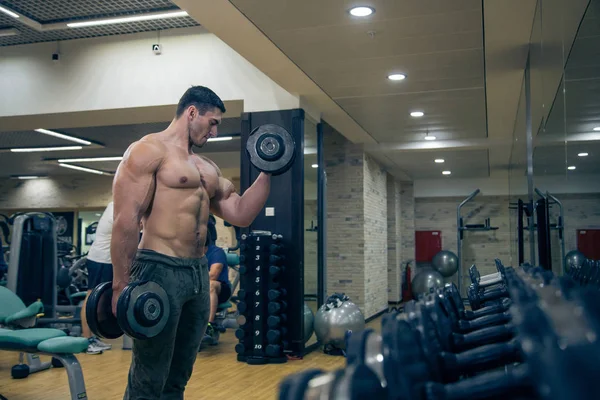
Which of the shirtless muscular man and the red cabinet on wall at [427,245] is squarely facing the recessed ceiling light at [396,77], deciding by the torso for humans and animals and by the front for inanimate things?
the red cabinet on wall

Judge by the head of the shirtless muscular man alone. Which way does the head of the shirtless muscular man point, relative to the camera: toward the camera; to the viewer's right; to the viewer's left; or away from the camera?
to the viewer's right

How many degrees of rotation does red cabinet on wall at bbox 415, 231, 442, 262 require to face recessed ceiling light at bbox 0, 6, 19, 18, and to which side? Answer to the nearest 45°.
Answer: approximately 45° to its right

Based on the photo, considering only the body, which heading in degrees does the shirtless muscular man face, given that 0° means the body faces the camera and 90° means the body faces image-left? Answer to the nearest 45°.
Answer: approximately 315°

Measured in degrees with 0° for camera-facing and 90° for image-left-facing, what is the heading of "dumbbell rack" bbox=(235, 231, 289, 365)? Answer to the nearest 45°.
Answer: approximately 0°

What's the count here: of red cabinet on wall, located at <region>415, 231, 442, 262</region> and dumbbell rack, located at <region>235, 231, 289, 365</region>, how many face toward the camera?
2

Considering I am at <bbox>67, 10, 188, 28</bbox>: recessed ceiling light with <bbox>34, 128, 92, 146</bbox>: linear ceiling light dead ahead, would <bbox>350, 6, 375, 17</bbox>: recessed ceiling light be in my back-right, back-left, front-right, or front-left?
back-right

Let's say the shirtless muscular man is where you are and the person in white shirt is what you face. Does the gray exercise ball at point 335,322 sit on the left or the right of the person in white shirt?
right

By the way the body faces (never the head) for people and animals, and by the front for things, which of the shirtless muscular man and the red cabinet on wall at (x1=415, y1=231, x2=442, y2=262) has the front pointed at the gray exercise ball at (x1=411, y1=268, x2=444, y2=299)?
the red cabinet on wall
